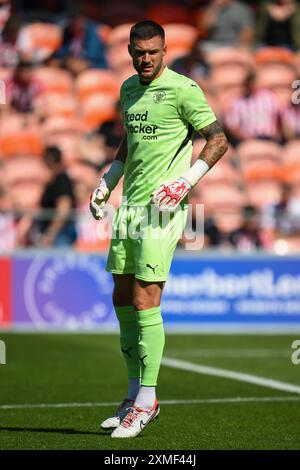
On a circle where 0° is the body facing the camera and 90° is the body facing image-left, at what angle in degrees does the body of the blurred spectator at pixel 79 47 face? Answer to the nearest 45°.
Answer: approximately 0°

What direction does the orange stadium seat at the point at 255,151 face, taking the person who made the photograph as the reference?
facing the viewer

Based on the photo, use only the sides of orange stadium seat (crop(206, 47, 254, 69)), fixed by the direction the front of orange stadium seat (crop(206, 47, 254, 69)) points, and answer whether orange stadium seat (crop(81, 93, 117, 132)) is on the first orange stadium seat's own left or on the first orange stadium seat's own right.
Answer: on the first orange stadium seat's own right

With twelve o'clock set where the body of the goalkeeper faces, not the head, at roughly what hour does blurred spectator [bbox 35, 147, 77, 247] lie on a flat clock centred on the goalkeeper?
The blurred spectator is roughly at 4 o'clock from the goalkeeper.

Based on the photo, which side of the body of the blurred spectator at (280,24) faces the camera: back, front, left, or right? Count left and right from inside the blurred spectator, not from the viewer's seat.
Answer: front

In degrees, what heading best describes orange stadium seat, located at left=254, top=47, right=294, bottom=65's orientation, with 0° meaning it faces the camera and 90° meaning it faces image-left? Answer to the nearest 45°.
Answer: approximately 0°

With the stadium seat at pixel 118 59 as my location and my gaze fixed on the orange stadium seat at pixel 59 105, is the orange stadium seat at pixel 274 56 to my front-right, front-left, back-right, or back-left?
back-left

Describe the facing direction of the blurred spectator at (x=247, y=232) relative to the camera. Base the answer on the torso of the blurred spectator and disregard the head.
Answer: toward the camera

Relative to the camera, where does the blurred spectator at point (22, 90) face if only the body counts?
toward the camera
